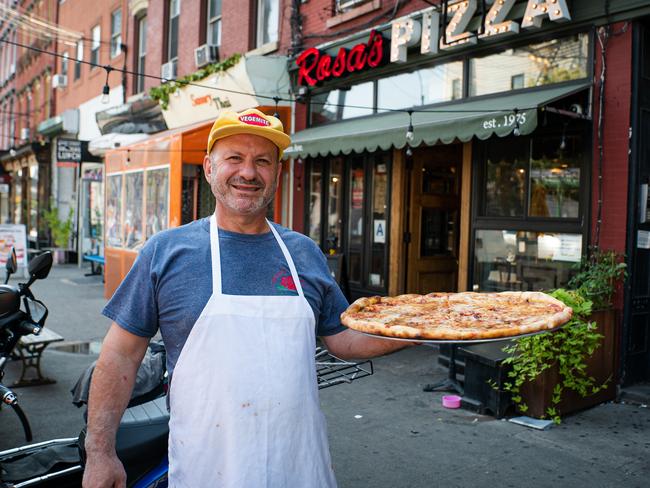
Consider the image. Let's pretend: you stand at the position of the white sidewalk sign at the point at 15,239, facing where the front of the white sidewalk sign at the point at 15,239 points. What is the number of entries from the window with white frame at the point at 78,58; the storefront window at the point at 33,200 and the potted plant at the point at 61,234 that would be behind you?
3

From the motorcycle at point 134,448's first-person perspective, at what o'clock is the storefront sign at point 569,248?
The storefront sign is roughly at 5 o'clock from the motorcycle.

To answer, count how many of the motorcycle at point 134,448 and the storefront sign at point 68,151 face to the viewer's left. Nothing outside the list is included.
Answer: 1

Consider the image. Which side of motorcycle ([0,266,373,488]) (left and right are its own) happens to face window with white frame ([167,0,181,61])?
right

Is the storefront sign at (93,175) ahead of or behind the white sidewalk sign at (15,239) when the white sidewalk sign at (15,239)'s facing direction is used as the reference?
behind

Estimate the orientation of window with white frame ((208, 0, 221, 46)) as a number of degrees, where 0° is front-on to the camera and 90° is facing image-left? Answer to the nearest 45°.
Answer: approximately 45°

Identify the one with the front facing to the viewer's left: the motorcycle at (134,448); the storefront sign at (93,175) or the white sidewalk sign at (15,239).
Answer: the motorcycle

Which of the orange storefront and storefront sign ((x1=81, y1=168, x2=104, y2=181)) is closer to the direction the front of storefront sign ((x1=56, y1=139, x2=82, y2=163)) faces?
the orange storefront

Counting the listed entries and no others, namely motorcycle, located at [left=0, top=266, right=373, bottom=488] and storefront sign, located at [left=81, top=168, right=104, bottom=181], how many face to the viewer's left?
1

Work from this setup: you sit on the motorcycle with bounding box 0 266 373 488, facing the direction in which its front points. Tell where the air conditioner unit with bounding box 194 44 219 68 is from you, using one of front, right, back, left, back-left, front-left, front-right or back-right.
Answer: right

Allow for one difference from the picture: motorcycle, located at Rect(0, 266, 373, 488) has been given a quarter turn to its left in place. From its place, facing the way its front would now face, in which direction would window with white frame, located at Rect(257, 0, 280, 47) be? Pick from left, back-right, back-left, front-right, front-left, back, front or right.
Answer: back

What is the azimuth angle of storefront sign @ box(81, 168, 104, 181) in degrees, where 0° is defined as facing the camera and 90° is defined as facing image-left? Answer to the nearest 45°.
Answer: approximately 0°
